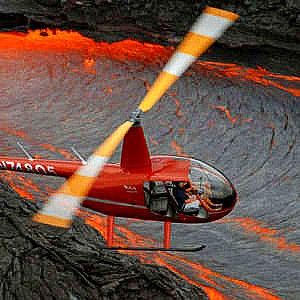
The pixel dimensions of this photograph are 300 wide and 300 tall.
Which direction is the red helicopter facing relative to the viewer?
to the viewer's right

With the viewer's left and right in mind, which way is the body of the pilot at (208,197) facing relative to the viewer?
facing to the right of the viewer
